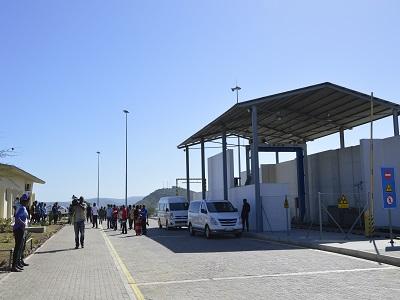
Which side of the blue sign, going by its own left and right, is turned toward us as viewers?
front

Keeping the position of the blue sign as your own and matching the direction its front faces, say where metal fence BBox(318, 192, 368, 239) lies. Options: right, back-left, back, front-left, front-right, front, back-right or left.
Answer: back

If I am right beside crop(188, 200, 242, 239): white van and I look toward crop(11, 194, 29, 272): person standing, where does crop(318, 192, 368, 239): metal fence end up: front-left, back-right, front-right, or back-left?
back-left

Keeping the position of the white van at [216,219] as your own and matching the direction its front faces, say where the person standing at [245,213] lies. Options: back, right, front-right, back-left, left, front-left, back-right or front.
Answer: left

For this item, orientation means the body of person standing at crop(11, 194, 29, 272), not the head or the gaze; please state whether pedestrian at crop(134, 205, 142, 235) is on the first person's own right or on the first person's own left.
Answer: on the first person's own left

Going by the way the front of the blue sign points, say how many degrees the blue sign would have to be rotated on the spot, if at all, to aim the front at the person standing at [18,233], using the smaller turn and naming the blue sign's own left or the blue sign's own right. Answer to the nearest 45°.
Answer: approximately 45° to the blue sign's own right
